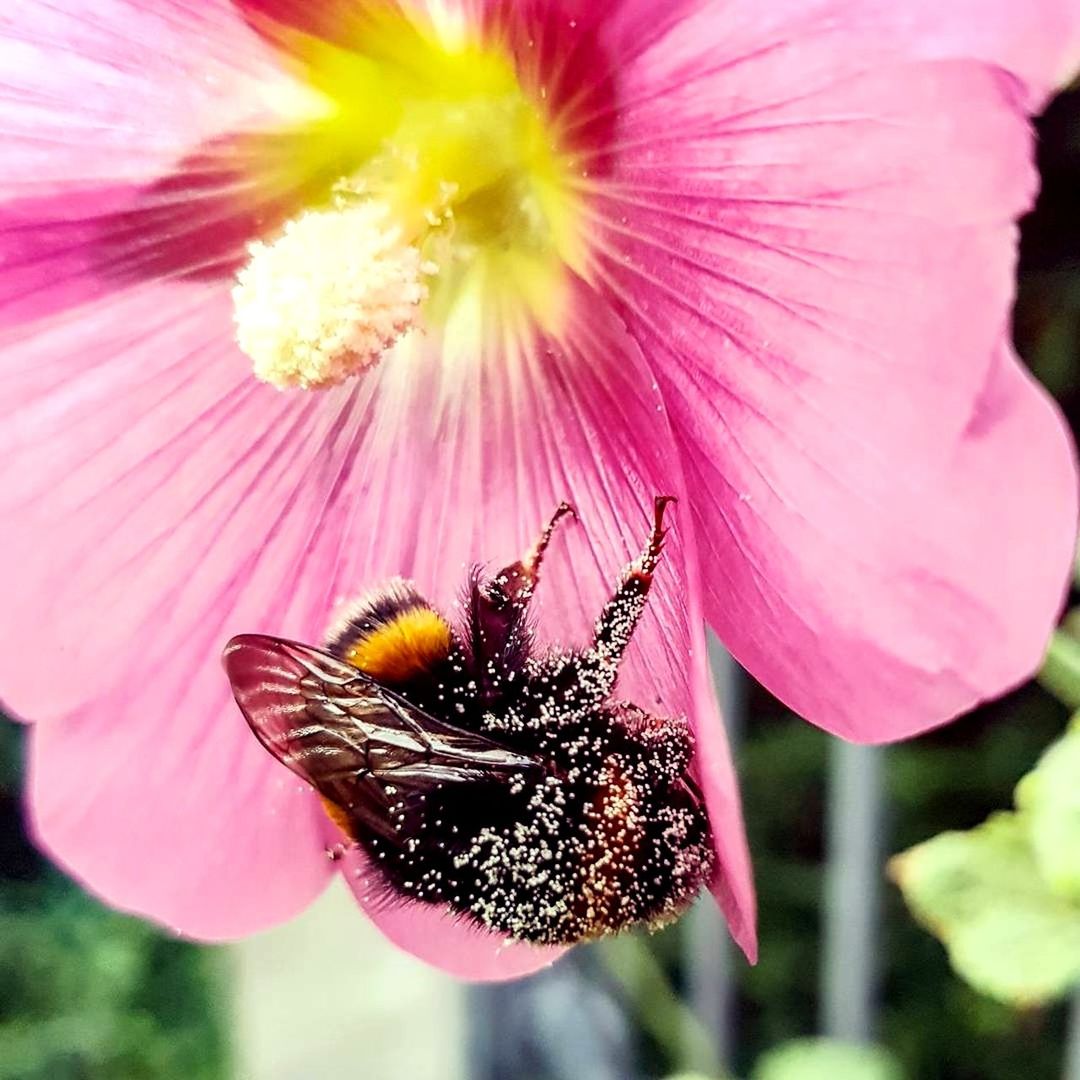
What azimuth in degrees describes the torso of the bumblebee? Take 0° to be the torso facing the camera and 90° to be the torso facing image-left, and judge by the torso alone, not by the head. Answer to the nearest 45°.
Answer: approximately 270°
